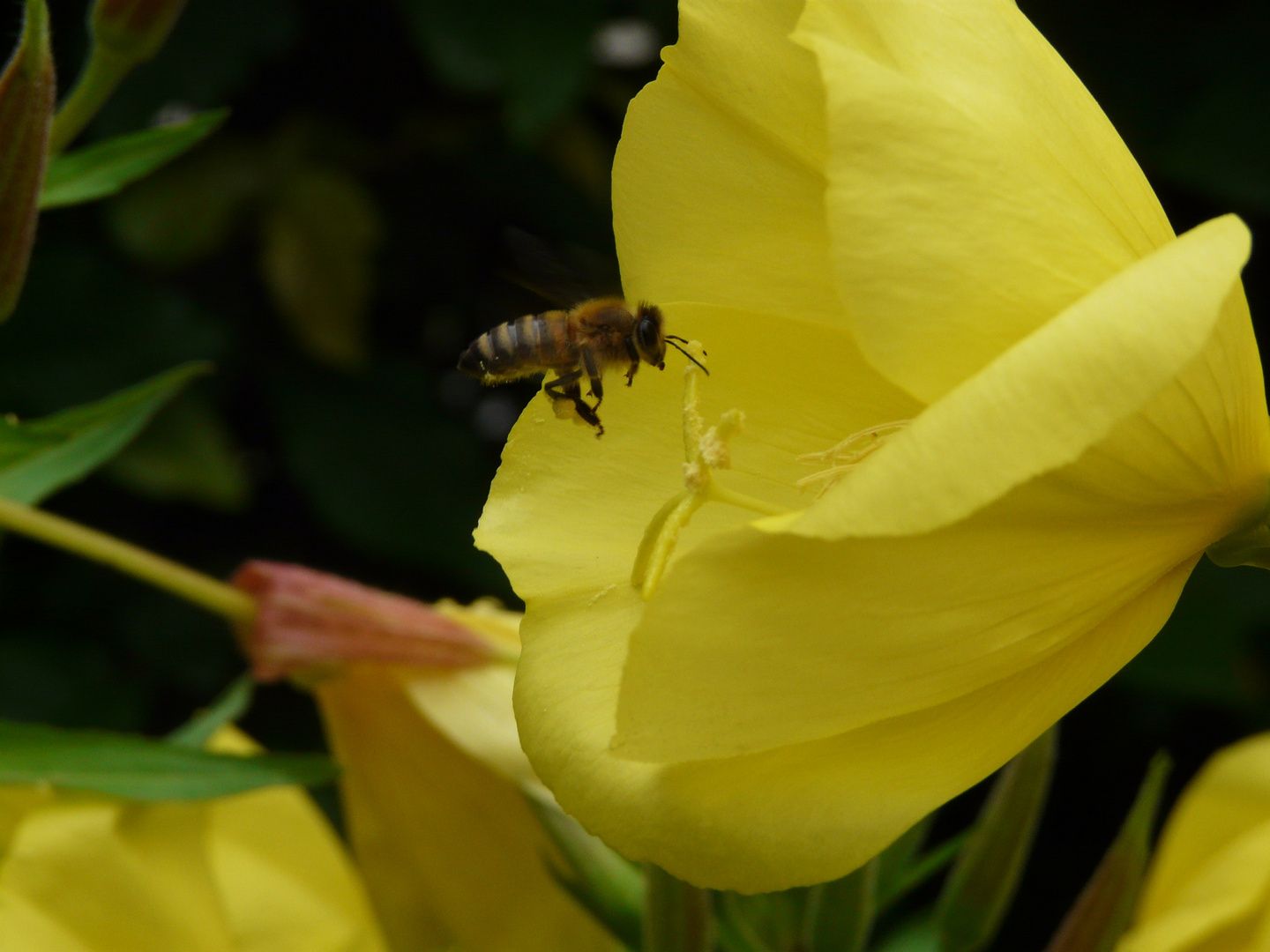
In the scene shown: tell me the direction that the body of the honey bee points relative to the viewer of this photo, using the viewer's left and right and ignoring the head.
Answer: facing to the right of the viewer
